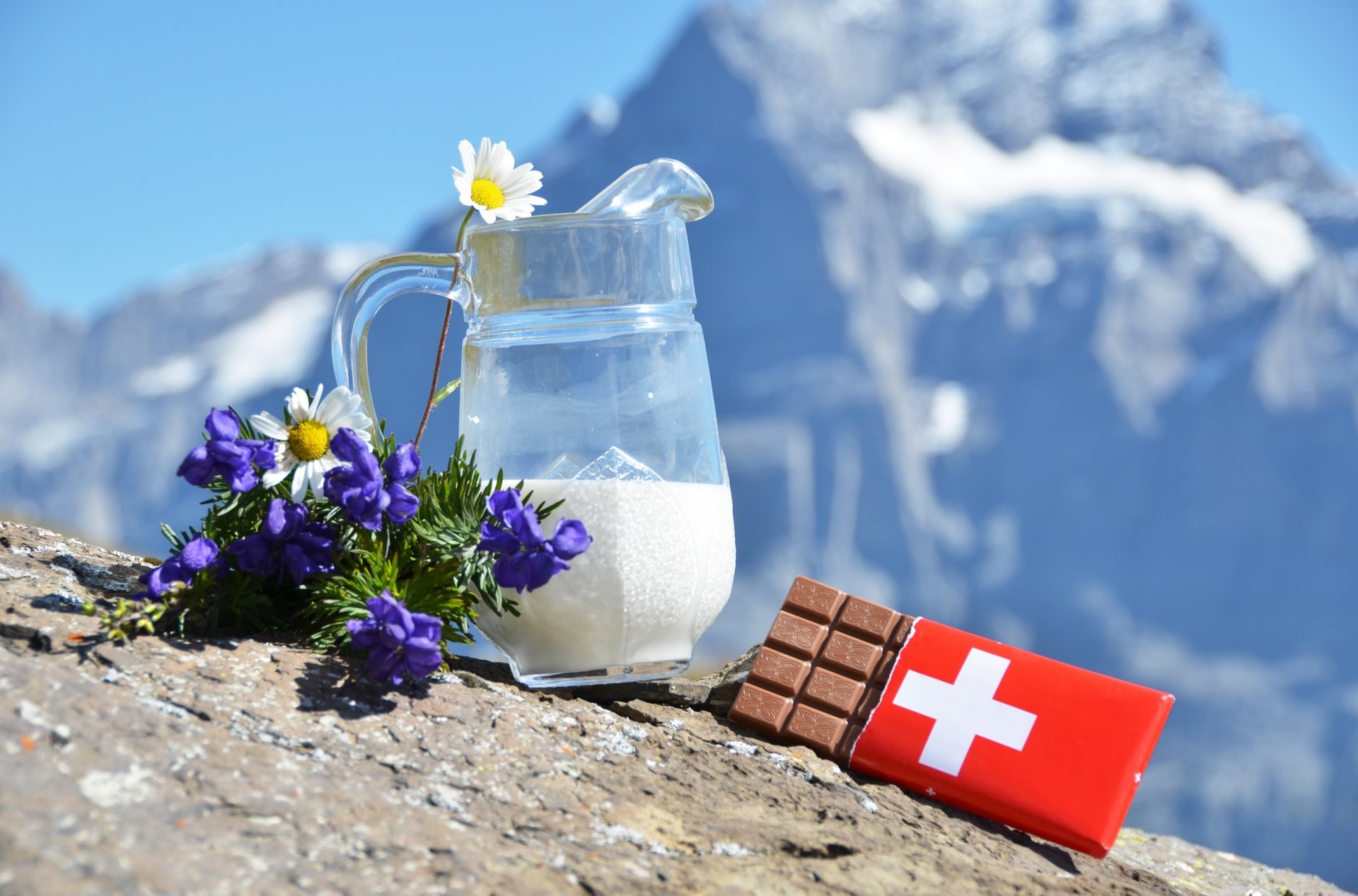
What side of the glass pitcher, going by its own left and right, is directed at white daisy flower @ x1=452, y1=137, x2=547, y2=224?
back

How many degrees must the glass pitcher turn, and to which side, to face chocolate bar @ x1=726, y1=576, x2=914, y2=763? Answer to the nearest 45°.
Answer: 0° — it already faces it

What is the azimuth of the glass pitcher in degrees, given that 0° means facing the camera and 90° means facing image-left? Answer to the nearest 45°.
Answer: approximately 270°

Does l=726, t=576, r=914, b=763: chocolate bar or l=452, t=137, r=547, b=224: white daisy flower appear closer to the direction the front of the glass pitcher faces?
the chocolate bar

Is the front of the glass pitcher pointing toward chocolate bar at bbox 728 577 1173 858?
yes

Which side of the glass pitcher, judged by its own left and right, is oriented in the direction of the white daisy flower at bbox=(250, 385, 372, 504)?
back

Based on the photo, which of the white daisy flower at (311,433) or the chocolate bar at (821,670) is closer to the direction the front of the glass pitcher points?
the chocolate bar
